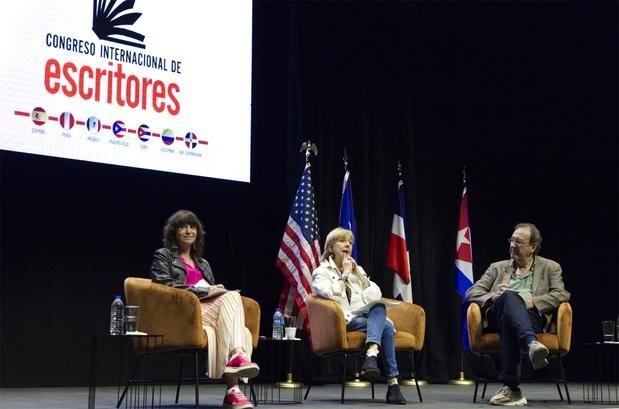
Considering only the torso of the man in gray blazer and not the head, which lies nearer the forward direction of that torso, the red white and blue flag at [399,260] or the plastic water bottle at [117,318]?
the plastic water bottle

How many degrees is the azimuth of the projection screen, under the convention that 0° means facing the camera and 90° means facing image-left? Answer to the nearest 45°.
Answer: approximately 315°

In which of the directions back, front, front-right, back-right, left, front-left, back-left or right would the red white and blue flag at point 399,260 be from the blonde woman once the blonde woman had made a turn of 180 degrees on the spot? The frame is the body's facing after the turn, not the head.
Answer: front-right

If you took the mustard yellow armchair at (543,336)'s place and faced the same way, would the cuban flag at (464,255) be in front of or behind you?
behind

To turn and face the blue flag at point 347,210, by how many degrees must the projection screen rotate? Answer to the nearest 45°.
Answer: approximately 45° to its left

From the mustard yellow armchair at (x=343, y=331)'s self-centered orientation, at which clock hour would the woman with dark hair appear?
The woman with dark hair is roughly at 3 o'clock from the mustard yellow armchair.

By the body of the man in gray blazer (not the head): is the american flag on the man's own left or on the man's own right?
on the man's own right

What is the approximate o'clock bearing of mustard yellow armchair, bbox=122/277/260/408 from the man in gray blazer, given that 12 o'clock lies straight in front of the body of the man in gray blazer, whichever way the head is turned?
The mustard yellow armchair is roughly at 2 o'clock from the man in gray blazer.

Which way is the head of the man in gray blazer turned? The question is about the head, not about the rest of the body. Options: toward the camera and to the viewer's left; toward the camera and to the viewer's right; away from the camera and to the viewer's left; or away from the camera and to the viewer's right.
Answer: toward the camera and to the viewer's left

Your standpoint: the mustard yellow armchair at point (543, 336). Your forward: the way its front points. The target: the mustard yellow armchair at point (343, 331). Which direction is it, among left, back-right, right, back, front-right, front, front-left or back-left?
right

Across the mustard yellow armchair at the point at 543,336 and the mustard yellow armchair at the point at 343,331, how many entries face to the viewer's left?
0

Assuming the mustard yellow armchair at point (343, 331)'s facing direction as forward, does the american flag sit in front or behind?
behind
